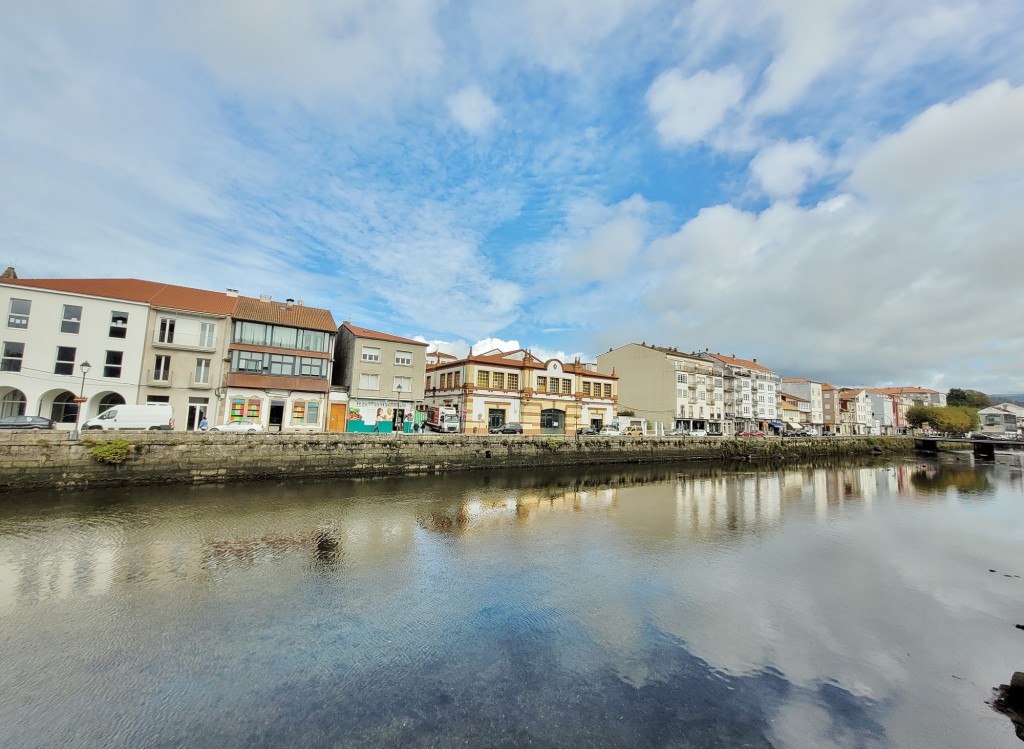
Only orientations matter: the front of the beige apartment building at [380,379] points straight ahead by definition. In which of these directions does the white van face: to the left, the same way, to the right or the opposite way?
to the right

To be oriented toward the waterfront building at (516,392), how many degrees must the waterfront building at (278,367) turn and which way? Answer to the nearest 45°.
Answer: approximately 90° to its left

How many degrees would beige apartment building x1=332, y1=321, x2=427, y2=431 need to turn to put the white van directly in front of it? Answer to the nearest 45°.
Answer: approximately 45° to its right

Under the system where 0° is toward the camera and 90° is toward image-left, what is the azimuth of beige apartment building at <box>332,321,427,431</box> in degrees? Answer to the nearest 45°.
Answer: approximately 0°

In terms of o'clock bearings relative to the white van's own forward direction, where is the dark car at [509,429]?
The dark car is roughly at 6 o'clock from the white van.

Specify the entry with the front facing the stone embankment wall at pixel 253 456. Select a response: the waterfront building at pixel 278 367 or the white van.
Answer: the waterfront building

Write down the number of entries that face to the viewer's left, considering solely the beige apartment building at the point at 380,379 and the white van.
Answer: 1

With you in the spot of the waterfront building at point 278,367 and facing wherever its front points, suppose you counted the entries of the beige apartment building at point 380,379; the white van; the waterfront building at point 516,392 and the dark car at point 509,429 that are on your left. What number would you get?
3

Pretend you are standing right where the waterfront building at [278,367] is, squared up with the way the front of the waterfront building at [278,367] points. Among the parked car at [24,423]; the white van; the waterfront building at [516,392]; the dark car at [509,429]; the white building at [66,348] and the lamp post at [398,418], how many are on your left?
3

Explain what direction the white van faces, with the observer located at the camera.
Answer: facing to the left of the viewer

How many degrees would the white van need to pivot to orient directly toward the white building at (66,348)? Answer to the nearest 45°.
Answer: approximately 45° to its right

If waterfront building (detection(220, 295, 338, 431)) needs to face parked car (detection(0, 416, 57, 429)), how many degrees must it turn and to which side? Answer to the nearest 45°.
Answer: approximately 45° to its right
